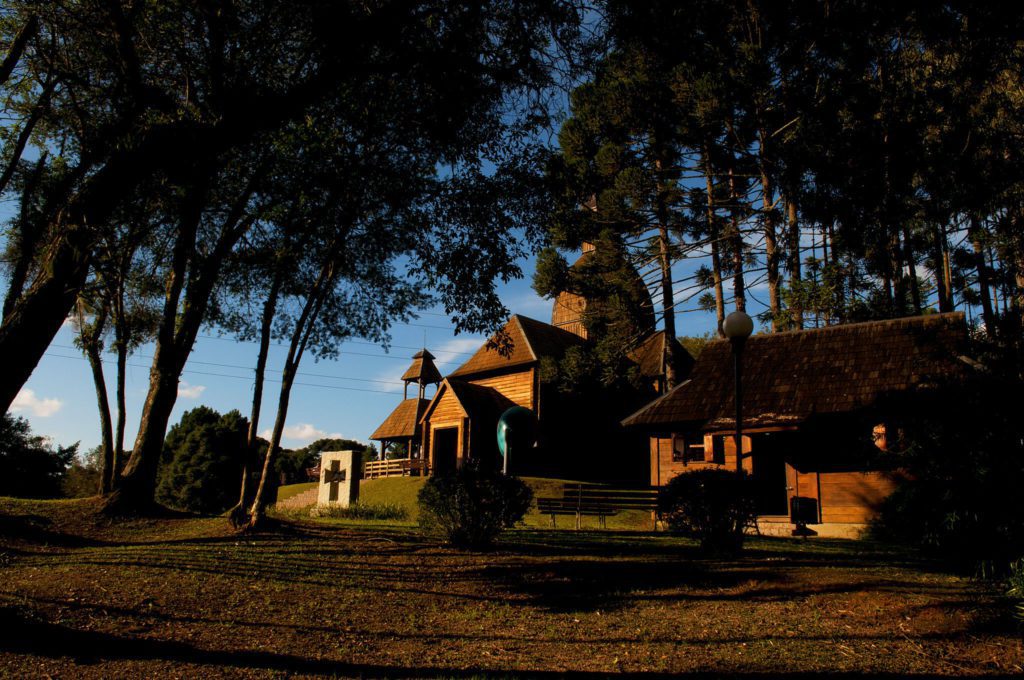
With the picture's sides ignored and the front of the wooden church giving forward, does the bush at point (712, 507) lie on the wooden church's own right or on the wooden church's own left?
on the wooden church's own left

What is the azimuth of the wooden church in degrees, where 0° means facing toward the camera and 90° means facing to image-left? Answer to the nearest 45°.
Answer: approximately 45°

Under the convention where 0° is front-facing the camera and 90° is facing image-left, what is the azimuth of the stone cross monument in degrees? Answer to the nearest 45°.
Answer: approximately 0°

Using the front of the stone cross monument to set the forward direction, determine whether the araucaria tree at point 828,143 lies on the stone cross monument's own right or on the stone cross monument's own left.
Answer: on the stone cross monument's own left
